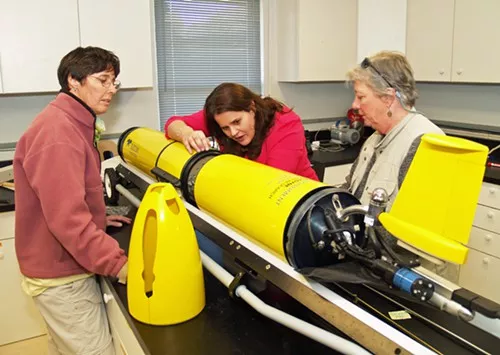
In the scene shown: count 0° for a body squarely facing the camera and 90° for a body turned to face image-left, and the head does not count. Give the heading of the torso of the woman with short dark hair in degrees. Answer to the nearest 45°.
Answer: approximately 270°

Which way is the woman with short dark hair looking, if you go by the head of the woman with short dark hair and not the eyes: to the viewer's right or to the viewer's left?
to the viewer's right

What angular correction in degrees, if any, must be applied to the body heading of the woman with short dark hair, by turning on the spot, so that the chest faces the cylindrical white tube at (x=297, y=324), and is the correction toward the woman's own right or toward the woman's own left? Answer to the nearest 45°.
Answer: approximately 45° to the woman's own right

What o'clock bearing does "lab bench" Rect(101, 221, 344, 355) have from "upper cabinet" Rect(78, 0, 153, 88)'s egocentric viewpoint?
The lab bench is roughly at 12 o'clock from the upper cabinet.

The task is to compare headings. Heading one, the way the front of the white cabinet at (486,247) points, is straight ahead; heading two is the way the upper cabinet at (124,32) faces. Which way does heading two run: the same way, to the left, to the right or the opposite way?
to the left

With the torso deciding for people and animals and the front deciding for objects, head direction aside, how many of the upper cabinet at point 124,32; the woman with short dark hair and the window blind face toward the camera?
2

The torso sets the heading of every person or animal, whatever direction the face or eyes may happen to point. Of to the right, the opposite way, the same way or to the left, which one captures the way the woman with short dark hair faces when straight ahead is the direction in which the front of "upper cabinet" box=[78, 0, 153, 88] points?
to the left

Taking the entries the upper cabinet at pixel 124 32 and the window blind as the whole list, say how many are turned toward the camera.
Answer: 2

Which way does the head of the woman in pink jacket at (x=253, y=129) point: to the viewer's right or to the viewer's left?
to the viewer's left

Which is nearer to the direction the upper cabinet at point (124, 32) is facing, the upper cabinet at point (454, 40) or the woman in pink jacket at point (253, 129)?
the woman in pink jacket

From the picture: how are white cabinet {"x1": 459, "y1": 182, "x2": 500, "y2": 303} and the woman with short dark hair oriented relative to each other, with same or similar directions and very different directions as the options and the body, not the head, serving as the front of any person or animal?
very different directions
